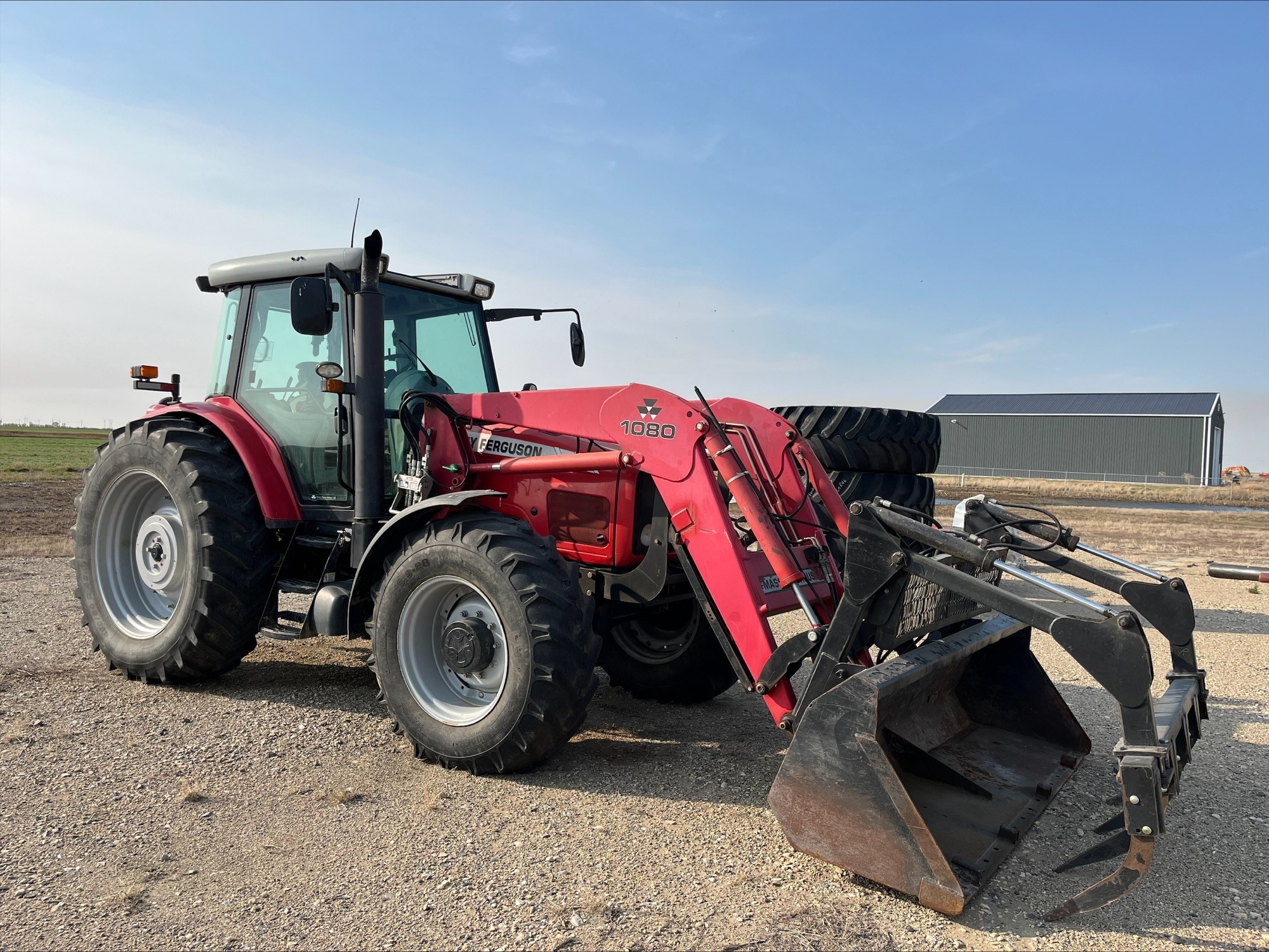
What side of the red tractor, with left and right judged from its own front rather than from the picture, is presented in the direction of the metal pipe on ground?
left

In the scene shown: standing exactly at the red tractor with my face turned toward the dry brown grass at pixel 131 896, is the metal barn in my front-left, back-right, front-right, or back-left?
back-right

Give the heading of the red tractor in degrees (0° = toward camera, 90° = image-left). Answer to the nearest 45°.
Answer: approximately 315°

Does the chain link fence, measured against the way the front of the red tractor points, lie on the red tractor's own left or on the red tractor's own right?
on the red tractor's own left

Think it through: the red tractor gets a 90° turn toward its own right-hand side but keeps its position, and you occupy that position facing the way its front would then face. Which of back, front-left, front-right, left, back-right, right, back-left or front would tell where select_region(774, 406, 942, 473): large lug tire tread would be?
back

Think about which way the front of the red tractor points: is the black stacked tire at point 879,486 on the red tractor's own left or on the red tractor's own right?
on the red tractor's own left

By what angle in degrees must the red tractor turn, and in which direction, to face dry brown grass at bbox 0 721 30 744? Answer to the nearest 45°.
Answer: approximately 135° to its right

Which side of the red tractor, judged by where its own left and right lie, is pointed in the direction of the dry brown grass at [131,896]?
right

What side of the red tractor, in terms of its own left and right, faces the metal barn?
left
